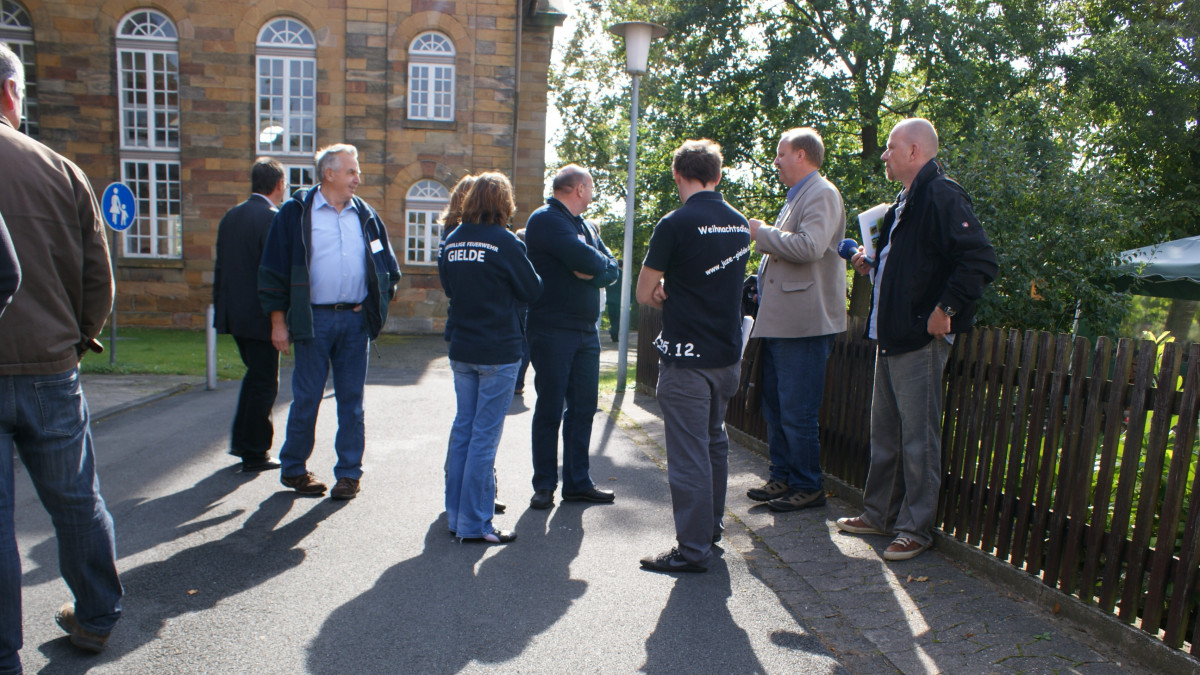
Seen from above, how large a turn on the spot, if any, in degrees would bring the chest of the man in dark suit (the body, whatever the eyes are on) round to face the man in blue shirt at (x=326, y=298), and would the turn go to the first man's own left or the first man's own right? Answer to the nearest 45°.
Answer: approximately 90° to the first man's own right

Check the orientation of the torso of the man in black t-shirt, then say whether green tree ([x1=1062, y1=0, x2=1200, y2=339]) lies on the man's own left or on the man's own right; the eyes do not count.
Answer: on the man's own right

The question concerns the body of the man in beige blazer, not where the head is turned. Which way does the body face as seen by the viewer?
to the viewer's left

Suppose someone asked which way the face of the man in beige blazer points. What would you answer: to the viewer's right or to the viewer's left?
to the viewer's left

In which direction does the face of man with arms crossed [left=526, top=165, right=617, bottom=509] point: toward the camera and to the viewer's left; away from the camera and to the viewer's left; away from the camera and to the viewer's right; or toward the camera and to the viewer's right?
away from the camera and to the viewer's right

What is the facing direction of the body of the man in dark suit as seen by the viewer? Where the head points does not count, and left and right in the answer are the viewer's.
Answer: facing away from the viewer and to the right of the viewer

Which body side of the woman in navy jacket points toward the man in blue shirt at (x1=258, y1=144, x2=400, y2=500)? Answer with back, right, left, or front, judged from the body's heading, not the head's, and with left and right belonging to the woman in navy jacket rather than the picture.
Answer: left

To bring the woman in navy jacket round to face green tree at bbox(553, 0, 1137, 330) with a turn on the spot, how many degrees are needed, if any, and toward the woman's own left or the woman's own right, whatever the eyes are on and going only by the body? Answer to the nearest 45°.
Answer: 0° — they already face it

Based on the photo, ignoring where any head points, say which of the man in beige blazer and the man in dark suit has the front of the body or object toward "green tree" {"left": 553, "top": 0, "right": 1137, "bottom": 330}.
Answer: the man in dark suit

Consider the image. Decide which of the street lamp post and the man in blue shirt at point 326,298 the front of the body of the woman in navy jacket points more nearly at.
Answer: the street lamp post

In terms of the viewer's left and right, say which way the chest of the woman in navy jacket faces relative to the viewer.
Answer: facing away from the viewer and to the right of the viewer

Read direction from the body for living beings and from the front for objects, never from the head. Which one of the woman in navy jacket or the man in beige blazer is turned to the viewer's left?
the man in beige blazer

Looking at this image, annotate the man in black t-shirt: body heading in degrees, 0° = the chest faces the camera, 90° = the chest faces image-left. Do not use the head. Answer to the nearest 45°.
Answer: approximately 135°
